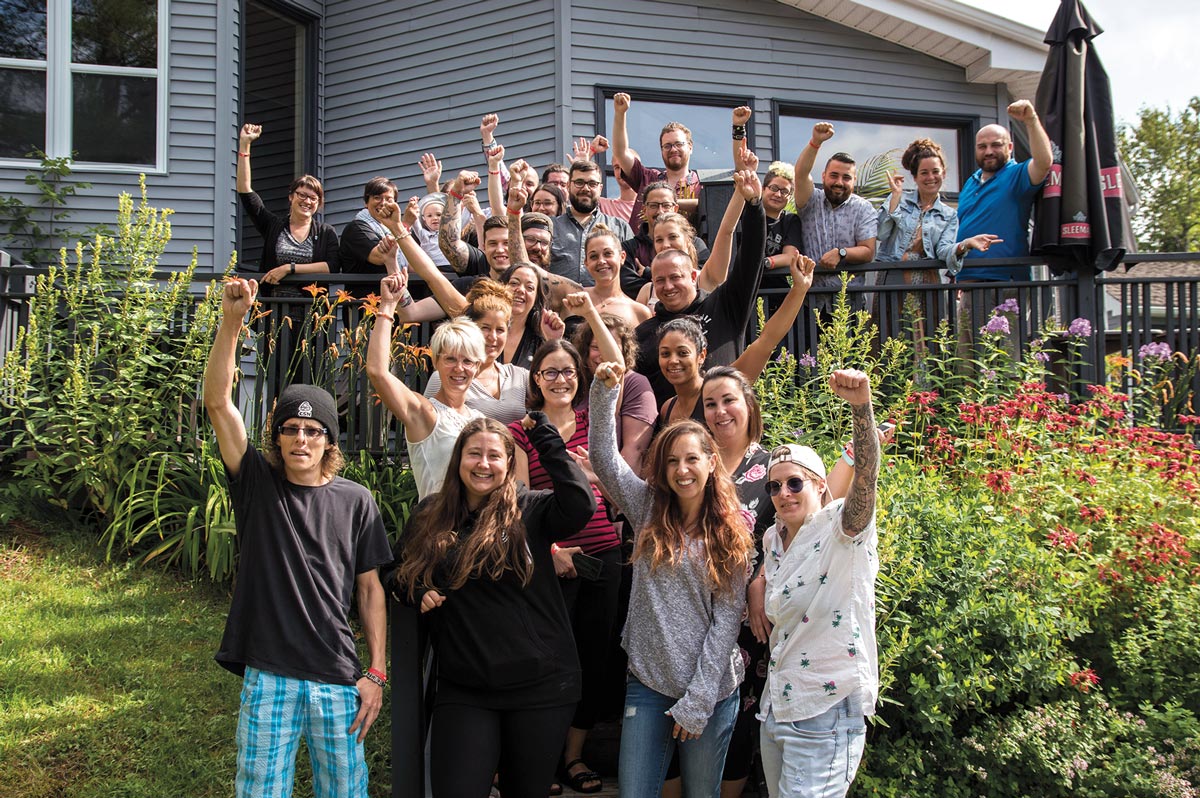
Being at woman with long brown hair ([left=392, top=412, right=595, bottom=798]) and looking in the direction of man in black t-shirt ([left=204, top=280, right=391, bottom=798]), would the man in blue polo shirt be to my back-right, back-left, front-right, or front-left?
back-right

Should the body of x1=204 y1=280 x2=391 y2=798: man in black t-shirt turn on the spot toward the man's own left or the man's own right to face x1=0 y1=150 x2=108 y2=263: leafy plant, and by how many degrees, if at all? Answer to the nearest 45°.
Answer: approximately 180°

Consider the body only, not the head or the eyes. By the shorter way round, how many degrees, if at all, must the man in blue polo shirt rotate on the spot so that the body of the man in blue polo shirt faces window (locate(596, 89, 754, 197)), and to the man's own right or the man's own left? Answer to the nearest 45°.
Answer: approximately 90° to the man's own right

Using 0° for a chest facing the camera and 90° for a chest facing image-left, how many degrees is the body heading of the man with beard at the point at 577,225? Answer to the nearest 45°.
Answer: approximately 0°

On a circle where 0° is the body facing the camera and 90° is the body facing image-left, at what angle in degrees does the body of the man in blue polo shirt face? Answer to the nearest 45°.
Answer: approximately 45°

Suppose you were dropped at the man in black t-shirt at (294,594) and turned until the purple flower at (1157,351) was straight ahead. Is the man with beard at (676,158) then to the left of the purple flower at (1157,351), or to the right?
left
